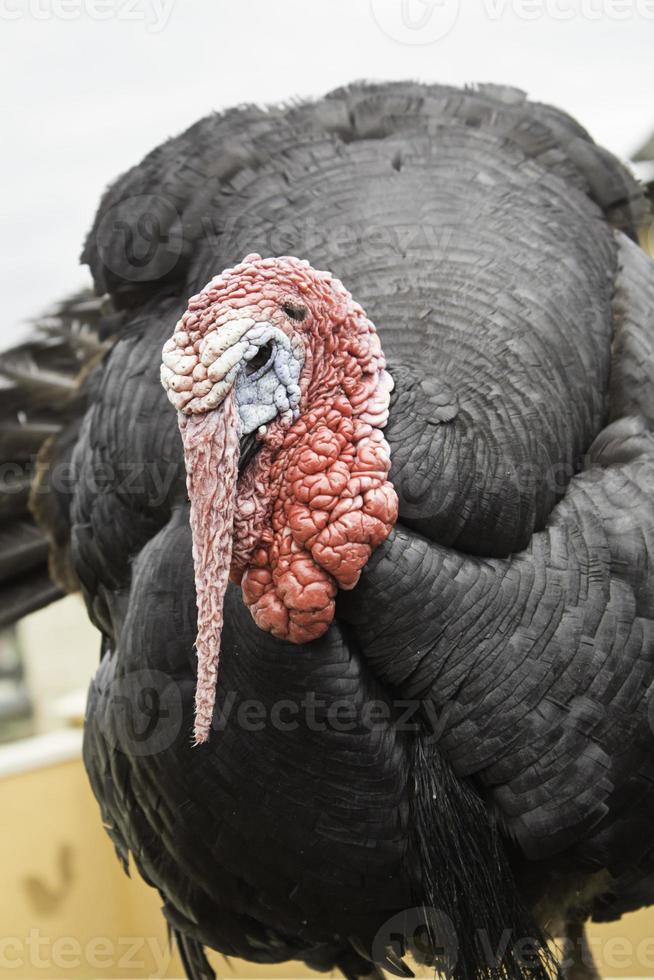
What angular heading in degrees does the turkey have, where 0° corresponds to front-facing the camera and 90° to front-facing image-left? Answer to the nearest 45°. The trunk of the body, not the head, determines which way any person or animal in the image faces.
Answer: approximately 0°
